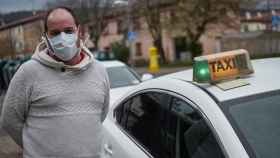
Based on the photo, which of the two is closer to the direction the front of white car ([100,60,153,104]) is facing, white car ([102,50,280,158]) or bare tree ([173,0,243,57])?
the white car

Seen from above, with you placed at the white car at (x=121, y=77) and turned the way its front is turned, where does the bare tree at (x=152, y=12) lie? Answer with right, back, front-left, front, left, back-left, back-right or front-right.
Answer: back-left

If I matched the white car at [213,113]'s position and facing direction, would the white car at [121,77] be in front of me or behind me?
behind

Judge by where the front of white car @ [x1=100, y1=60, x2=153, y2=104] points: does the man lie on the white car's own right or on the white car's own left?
on the white car's own right

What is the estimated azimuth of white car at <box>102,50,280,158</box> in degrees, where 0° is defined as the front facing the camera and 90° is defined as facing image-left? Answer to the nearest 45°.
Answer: approximately 315°

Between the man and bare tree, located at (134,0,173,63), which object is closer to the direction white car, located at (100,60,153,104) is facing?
the man
